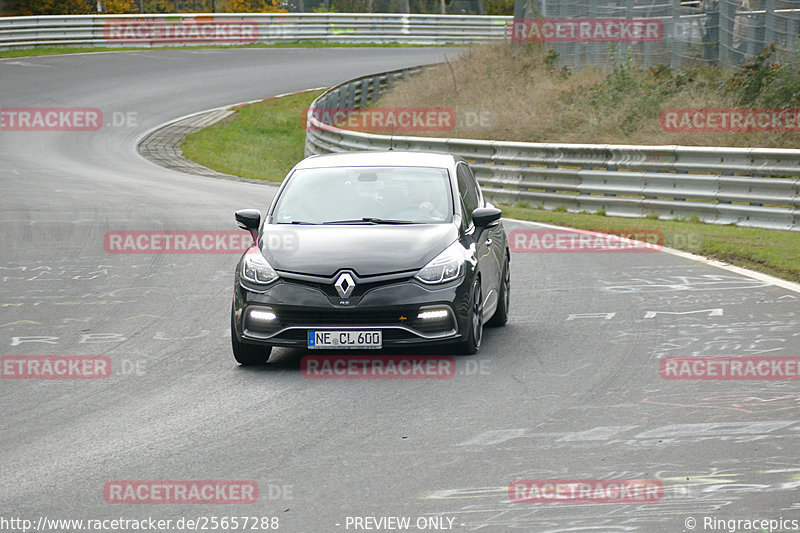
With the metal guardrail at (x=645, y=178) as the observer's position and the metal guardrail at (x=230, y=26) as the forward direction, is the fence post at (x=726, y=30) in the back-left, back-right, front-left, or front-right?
front-right

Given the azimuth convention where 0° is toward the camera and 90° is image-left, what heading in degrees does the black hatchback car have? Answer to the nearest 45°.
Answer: approximately 0°

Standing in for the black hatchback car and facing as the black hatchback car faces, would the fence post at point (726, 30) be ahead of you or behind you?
behind

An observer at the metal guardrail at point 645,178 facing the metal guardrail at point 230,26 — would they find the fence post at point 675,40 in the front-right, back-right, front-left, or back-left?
front-right

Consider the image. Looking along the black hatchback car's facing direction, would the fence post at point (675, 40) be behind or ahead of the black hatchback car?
behind

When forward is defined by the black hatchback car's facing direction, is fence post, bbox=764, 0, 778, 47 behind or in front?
behind

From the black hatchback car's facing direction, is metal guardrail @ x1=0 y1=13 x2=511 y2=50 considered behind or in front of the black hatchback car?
behind

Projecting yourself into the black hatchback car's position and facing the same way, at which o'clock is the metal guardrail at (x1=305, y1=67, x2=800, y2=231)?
The metal guardrail is roughly at 7 o'clock from the black hatchback car.

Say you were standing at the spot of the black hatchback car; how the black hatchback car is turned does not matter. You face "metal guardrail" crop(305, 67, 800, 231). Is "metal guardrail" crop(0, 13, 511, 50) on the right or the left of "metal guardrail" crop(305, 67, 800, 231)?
left
